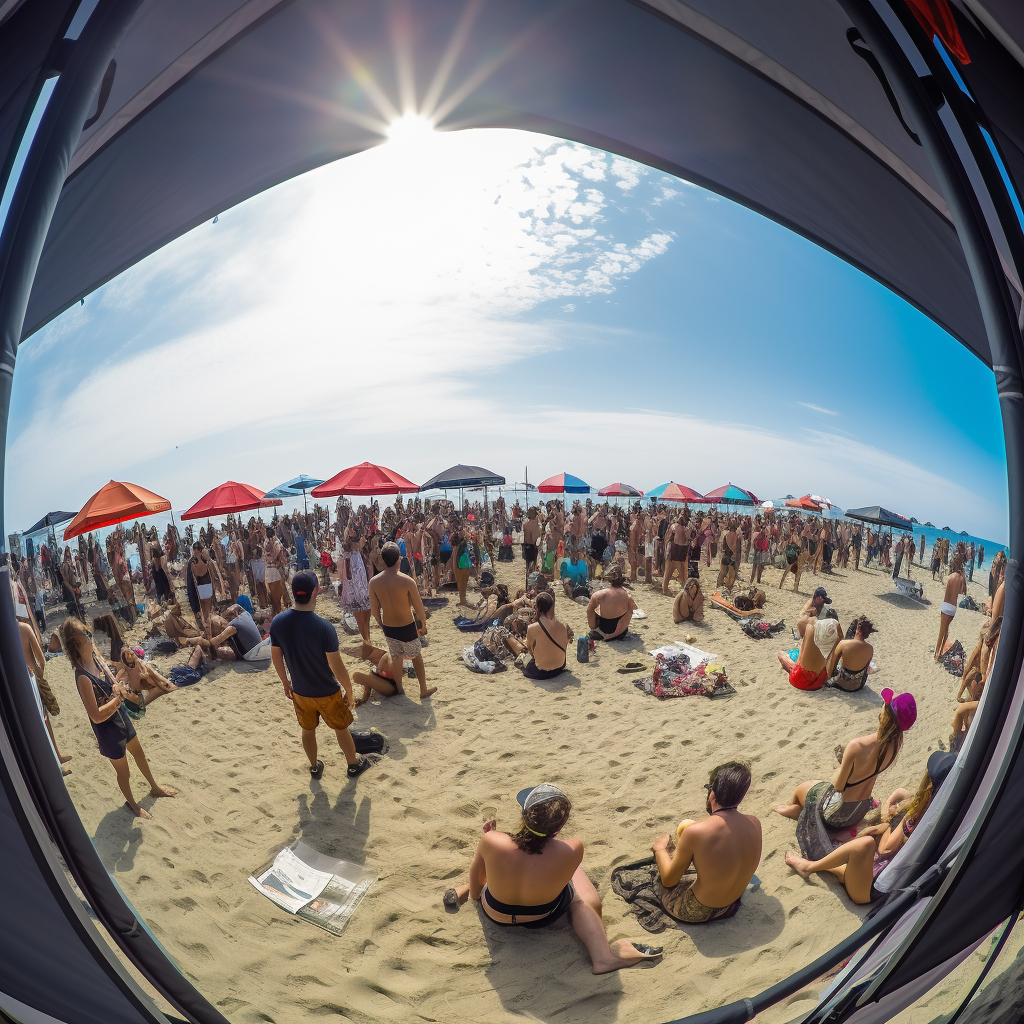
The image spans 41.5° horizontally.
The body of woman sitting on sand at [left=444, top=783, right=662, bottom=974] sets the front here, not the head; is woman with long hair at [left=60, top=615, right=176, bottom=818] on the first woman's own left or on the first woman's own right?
on the first woman's own left

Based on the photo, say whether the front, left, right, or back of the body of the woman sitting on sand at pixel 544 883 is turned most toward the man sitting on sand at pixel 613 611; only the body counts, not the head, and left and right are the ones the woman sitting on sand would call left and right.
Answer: front

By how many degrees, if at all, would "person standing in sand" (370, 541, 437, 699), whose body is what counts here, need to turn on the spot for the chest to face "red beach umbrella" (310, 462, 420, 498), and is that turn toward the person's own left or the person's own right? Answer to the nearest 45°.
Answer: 0° — they already face it

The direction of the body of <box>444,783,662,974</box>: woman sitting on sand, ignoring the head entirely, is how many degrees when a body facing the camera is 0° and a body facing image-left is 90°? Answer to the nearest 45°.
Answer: approximately 180°

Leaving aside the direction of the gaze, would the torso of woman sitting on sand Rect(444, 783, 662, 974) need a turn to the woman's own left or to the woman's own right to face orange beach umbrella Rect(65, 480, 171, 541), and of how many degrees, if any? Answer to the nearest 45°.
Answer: approximately 45° to the woman's own left

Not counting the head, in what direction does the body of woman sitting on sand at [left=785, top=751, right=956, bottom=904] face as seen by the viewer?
to the viewer's left

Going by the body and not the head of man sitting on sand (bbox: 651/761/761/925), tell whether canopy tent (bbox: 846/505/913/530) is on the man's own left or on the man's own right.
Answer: on the man's own right

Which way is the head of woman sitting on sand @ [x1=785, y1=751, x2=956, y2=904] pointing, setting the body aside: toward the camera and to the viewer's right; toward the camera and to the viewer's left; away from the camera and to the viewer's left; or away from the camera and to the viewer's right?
away from the camera and to the viewer's left

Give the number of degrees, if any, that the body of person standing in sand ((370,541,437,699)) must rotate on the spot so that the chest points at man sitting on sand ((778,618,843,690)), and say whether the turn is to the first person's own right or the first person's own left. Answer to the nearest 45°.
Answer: approximately 90° to the first person's own right

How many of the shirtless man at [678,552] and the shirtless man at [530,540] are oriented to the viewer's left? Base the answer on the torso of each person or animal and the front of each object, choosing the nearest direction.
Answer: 0

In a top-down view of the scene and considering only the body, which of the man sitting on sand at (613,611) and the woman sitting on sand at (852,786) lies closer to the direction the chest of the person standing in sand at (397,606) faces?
the man sitting on sand

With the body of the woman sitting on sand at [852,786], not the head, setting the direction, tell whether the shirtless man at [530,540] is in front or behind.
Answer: in front
